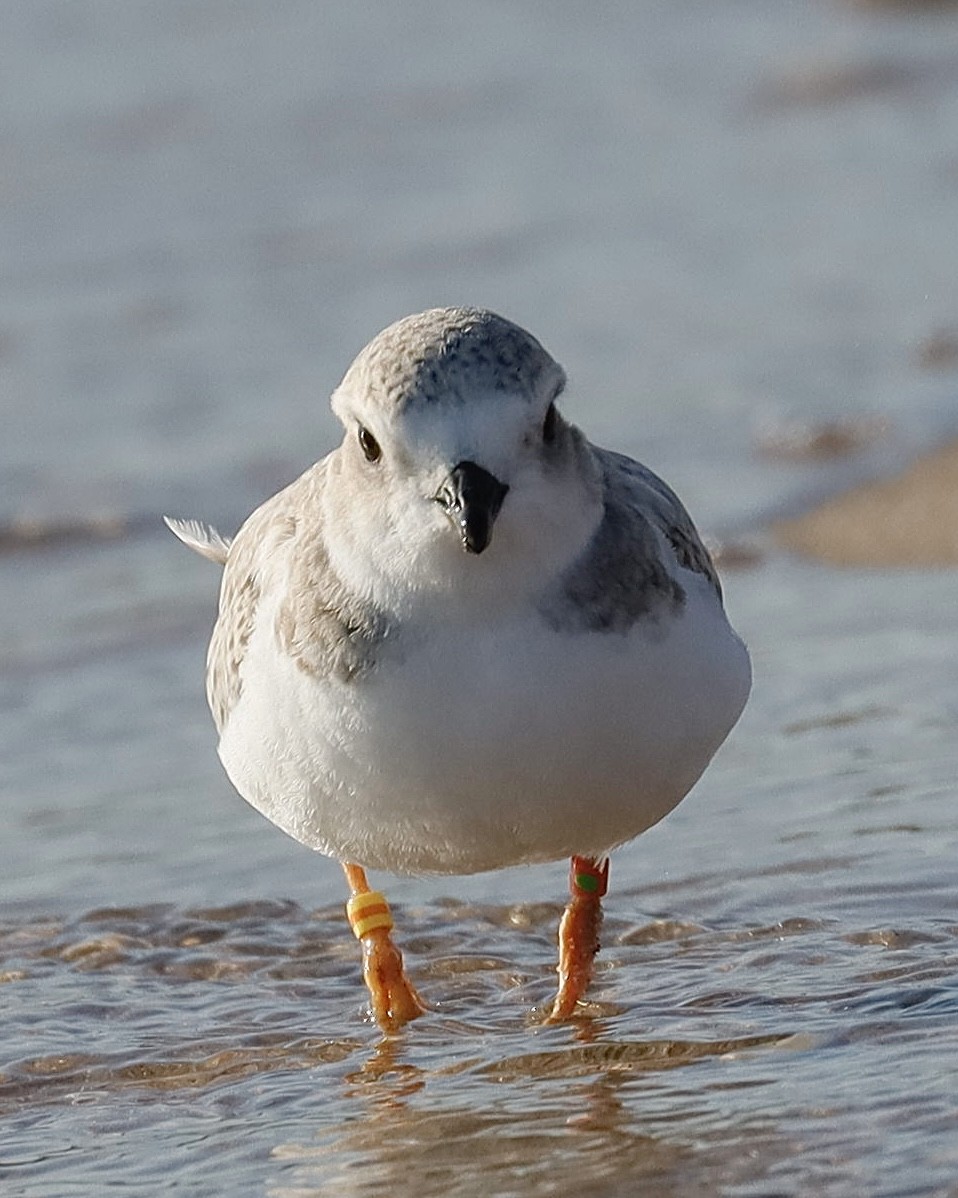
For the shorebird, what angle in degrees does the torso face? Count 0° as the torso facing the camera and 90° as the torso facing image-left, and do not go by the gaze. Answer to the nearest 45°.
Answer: approximately 0°
